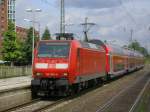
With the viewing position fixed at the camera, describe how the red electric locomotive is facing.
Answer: facing the viewer and to the left of the viewer
